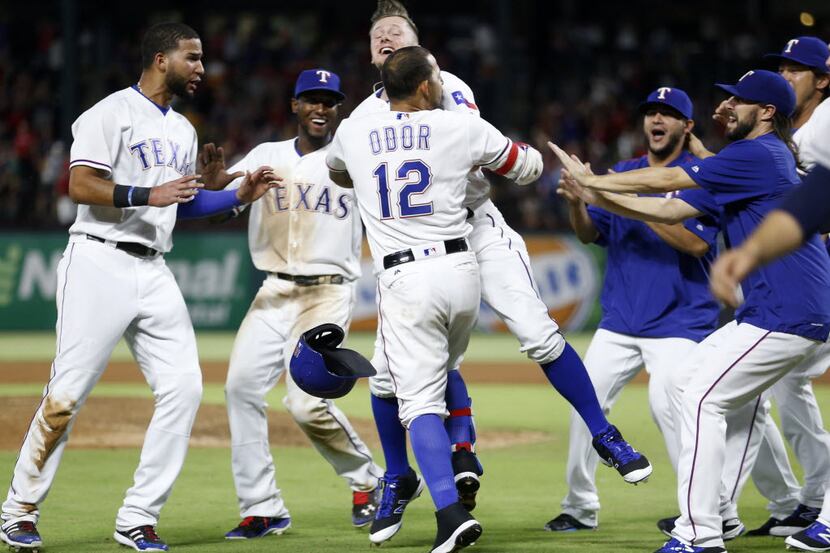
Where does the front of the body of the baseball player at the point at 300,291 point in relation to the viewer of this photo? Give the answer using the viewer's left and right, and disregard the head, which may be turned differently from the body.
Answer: facing the viewer

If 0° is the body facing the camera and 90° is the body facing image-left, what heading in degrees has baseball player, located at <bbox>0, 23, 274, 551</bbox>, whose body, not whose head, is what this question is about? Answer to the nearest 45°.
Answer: approximately 315°

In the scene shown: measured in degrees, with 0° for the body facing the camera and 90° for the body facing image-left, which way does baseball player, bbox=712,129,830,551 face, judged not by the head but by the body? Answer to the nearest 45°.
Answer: approximately 90°

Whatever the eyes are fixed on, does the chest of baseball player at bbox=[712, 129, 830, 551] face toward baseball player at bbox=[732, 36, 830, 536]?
no

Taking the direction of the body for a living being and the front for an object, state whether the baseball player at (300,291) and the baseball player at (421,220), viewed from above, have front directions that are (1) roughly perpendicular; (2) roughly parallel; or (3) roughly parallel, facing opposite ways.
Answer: roughly parallel, facing opposite ways

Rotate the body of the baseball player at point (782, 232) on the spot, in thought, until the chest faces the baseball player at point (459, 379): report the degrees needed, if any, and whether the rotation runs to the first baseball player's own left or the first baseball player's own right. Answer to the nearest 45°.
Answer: approximately 45° to the first baseball player's own right

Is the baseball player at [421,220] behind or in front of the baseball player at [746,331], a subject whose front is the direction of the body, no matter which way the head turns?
in front

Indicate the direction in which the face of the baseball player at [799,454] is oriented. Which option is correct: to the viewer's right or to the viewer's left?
to the viewer's left

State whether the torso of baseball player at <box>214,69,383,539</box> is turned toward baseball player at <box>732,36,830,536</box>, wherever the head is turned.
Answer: no

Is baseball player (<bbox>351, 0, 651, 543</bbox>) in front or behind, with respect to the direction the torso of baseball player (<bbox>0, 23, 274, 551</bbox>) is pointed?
in front

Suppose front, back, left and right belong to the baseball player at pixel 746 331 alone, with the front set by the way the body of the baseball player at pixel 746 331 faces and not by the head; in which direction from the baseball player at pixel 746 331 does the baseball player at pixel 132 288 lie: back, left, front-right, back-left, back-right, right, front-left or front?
front

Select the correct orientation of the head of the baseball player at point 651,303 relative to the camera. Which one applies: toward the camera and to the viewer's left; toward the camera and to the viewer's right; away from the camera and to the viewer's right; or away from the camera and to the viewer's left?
toward the camera and to the viewer's left

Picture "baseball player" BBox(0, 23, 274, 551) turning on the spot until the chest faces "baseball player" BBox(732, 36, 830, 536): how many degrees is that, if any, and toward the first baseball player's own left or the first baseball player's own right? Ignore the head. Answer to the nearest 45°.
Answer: approximately 45° to the first baseball player's own left

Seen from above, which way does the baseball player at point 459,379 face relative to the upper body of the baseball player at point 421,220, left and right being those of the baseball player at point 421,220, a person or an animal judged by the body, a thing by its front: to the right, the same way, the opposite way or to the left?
the opposite way

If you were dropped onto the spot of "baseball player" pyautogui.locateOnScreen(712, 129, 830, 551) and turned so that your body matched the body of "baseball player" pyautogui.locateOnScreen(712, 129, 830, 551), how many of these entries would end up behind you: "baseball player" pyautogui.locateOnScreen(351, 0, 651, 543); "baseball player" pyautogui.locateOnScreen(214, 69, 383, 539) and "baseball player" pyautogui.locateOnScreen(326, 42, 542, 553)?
0

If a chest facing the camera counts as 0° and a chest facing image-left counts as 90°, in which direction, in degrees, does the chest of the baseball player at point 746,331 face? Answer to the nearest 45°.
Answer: approximately 90°

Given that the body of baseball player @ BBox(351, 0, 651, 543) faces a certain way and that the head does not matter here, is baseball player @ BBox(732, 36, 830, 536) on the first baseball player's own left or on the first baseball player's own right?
on the first baseball player's own left
